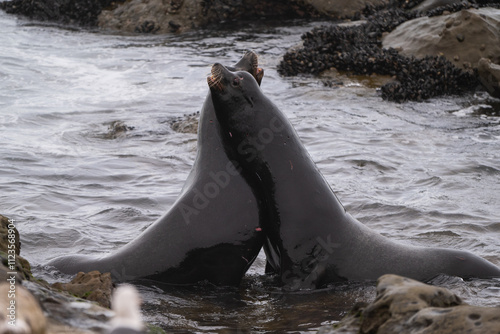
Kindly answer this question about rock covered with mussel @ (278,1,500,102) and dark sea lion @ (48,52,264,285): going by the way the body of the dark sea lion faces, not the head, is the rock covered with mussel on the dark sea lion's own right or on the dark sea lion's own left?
on the dark sea lion's own left

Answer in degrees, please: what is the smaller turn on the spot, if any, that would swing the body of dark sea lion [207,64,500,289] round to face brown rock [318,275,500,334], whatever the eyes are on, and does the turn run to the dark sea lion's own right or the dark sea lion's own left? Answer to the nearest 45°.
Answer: approximately 90° to the dark sea lion's own left

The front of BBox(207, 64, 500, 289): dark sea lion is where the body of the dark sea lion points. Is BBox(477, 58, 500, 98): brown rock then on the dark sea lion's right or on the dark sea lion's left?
on the dark sea lion's right

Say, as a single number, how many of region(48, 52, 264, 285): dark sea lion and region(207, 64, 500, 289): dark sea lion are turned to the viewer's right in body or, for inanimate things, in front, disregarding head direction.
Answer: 1

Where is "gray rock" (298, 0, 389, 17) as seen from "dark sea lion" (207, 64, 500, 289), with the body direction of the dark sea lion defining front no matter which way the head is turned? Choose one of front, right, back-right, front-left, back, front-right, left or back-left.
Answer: right

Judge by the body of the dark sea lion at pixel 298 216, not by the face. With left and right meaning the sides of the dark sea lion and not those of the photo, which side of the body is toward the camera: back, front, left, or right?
left

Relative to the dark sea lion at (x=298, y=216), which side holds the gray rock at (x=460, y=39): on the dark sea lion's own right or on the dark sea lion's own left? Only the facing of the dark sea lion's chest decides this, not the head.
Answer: on the dark sea lion's own right

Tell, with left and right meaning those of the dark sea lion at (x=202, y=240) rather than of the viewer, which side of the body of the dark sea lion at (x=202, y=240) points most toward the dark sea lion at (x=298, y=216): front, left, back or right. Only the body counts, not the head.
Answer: front

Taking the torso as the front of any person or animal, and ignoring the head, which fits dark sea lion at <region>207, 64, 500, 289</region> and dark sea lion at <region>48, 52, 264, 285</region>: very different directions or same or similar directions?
very different directions

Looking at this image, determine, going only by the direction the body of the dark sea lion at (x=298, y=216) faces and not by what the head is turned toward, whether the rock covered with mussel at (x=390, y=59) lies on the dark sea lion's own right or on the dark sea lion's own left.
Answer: on the dark sea lion's own right

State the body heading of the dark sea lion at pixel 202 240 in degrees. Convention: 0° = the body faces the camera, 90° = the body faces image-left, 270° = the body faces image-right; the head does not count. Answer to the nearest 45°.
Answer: approximately 270°
